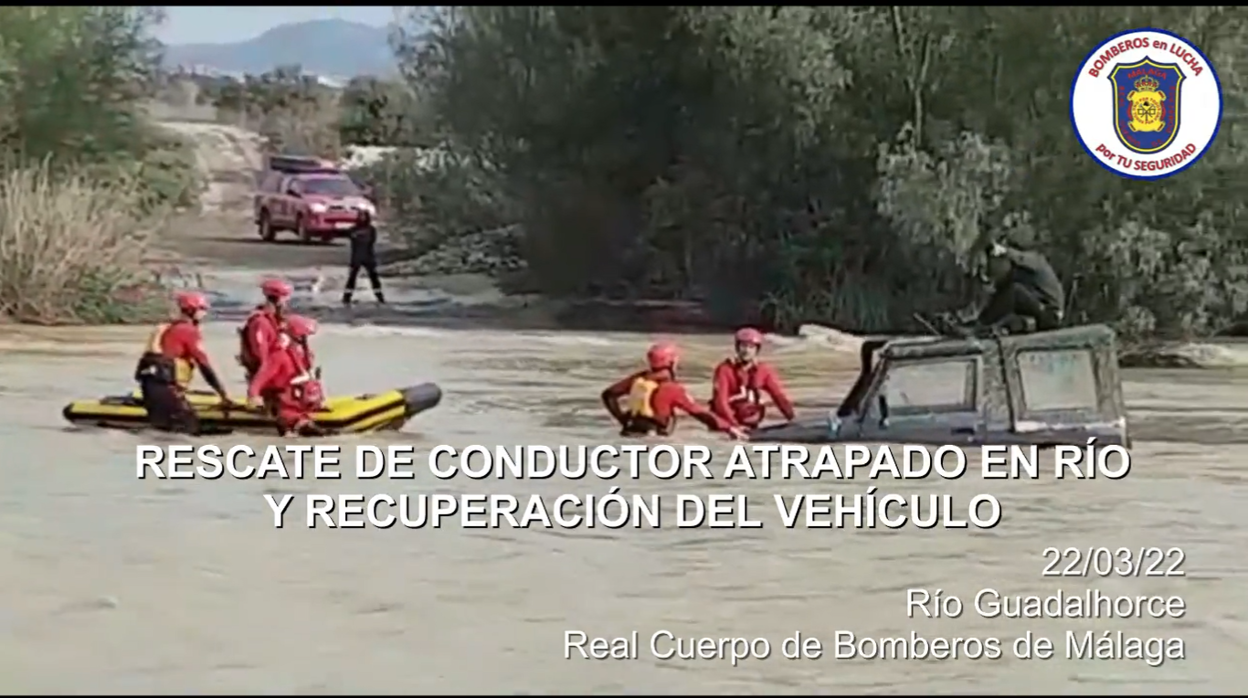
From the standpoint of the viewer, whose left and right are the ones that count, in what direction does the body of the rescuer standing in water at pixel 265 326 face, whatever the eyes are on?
facing to the right of the viewer

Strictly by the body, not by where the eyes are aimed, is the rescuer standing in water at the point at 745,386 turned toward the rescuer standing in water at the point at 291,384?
no

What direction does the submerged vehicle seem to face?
to the viewer's left

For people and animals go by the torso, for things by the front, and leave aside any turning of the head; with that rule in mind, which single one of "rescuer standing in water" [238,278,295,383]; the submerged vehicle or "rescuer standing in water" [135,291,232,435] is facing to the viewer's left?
the submerged vehicle

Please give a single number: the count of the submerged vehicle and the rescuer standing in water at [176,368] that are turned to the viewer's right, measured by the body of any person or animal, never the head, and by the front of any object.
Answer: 1

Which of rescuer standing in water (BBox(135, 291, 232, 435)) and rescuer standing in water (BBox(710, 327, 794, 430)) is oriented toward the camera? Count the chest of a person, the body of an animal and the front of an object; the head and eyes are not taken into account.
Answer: rescuer standing in water (BBox(710, 327, 794, 430))

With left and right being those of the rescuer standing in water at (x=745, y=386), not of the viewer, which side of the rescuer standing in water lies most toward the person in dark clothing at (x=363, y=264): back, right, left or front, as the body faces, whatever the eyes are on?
back

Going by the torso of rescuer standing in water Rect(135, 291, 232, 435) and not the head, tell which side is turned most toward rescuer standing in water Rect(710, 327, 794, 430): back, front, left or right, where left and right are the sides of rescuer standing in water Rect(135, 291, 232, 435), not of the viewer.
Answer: front

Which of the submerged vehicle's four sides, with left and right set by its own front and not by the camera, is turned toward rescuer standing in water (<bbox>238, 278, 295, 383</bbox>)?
front

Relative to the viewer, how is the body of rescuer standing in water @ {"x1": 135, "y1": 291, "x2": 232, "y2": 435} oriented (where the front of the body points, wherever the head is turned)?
to the viewer's right

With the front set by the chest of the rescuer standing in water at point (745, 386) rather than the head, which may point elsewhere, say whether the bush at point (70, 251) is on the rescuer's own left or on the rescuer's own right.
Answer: on the rescuer's own right

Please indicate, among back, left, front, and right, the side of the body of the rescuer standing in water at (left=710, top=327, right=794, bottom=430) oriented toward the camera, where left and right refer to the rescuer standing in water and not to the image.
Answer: front

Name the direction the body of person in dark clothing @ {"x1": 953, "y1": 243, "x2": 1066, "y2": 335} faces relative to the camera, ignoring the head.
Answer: to the viewer's left

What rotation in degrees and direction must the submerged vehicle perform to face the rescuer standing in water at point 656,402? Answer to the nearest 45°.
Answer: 0° — it already faces them
